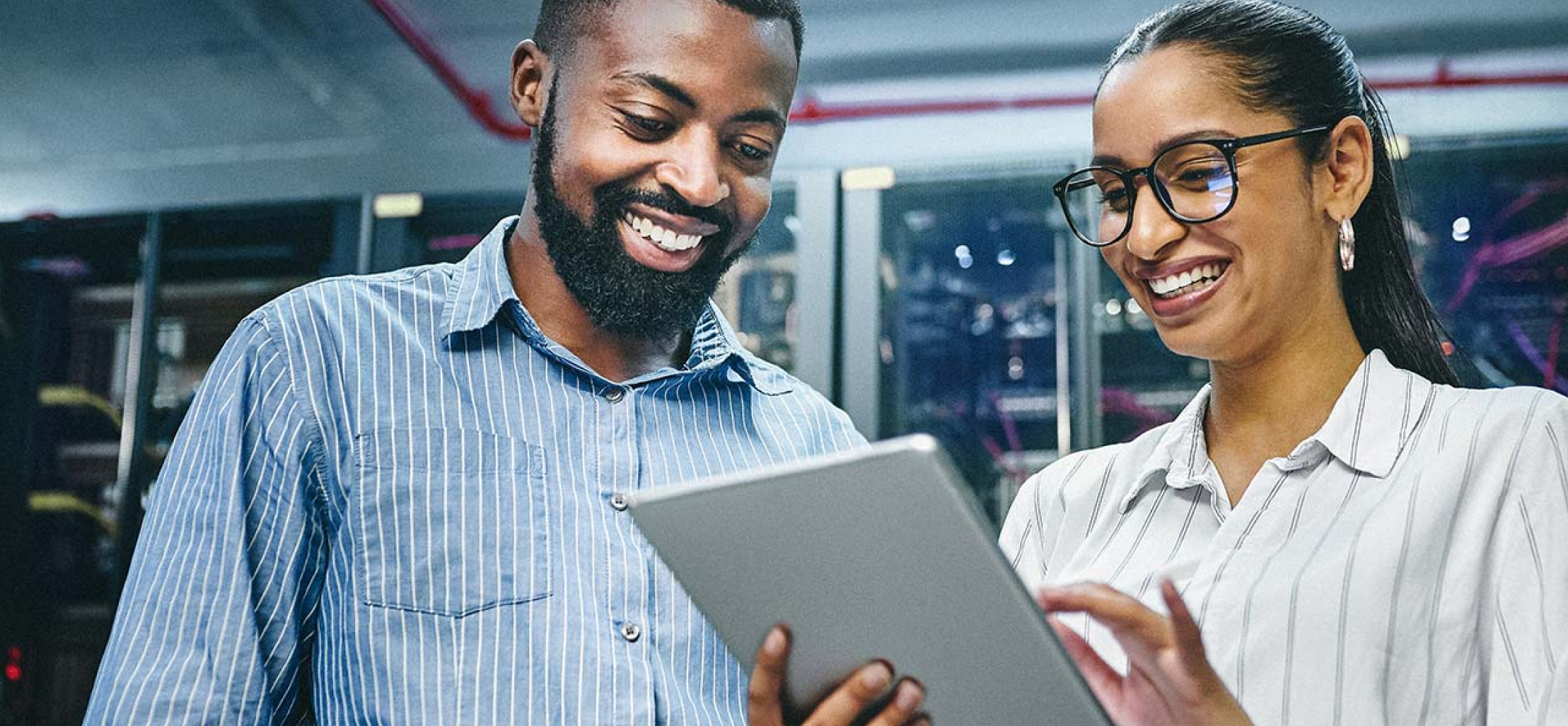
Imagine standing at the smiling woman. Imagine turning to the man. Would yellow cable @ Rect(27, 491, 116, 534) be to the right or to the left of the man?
right

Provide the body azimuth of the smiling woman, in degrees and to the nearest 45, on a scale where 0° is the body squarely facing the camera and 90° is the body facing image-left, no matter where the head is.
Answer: approximately 45°

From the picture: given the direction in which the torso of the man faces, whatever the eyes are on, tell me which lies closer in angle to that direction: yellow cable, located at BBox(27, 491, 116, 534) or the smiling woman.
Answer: the smiling woman

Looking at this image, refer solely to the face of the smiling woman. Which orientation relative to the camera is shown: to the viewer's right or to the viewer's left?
to the viewer's left

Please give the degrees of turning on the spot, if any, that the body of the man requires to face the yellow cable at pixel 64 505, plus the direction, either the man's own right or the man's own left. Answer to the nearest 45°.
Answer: approximately 180°

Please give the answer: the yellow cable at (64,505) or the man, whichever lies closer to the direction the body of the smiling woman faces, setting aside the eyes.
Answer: the man

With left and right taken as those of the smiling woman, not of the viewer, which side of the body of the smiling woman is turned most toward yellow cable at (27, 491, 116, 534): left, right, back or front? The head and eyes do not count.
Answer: right
